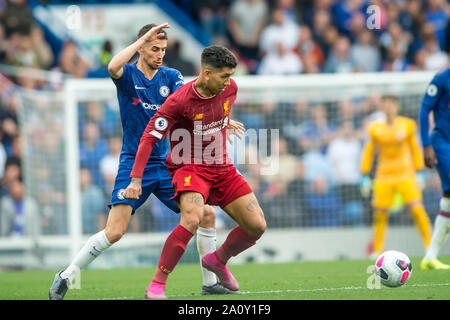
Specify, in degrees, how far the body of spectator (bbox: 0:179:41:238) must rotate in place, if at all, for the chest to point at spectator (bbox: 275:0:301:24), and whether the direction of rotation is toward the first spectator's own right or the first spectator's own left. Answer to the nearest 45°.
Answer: approximately 90° to the first spectator's own left

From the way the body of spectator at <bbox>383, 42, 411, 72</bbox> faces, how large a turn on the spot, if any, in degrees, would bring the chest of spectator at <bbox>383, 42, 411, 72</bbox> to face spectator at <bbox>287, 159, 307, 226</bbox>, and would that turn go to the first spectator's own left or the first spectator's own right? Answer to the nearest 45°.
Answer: approximately 45° to the first spectator's own right

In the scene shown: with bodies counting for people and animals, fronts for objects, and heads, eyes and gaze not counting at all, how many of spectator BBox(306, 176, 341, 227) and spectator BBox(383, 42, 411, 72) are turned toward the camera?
2

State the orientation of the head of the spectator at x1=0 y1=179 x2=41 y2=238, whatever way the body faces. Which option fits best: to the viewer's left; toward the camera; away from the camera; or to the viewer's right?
toward the camera

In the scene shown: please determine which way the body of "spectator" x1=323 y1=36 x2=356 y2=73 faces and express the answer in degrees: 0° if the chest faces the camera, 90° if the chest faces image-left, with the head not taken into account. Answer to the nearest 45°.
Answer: approximately 0°

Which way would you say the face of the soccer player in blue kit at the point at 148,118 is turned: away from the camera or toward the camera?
toward the camera

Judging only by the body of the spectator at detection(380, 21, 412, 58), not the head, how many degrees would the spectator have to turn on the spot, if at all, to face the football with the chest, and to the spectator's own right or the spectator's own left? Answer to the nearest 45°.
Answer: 0° — they already face it

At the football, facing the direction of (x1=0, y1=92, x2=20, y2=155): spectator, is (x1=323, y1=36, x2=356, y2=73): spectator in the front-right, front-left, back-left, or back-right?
front-right

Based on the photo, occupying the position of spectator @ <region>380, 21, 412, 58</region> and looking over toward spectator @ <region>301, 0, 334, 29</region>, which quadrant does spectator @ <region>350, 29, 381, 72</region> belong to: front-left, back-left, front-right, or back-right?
front-left

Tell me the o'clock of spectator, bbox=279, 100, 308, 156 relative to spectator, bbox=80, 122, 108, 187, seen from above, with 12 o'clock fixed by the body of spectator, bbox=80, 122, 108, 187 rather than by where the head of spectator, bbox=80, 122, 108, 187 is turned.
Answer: spectator, bbox=279, 100, 308, 156 is roughly at 9 o'clock from spectator, bbox=80, 122, 108, 187.

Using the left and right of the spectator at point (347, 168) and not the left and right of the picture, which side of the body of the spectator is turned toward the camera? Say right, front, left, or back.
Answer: front

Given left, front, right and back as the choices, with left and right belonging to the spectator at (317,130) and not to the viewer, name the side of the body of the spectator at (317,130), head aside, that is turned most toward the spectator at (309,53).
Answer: back

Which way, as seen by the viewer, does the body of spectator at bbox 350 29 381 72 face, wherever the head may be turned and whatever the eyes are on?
toward the camera

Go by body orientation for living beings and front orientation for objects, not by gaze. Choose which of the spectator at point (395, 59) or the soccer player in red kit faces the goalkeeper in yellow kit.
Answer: the spectator

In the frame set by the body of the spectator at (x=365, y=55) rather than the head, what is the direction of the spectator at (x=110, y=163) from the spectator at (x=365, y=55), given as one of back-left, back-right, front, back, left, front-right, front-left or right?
front-right

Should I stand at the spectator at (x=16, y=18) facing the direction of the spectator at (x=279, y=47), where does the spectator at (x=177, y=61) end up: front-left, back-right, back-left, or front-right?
front-right

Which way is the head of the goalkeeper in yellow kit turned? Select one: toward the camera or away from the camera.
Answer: toward the camera

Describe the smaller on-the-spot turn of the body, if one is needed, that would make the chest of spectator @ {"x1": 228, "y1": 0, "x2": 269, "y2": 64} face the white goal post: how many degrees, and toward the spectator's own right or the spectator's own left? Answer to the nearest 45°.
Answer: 0° — they already face it

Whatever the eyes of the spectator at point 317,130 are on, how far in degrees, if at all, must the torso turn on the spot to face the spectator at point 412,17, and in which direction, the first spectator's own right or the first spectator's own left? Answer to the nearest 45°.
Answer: approximately 135° to the first spectator's own left
